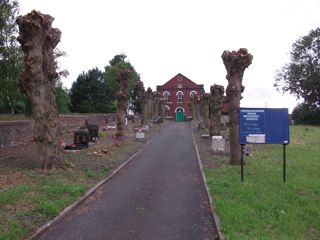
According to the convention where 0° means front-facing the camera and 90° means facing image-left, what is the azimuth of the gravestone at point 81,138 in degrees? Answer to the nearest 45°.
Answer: approximately 0°

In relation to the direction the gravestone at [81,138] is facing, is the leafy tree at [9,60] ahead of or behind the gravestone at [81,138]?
behind

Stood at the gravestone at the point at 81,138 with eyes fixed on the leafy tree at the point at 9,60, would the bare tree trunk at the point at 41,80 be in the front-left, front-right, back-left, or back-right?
back-left

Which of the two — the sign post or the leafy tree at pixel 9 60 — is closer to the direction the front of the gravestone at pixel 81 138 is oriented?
the sign post

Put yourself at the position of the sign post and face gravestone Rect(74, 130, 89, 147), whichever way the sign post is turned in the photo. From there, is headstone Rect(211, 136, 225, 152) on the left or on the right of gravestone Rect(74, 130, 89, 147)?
right

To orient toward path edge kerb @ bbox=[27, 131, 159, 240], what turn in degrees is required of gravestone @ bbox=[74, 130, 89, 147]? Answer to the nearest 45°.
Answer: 0° — it already faces it

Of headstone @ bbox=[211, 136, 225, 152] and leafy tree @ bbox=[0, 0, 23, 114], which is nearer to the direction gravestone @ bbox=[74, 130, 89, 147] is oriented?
the headstone

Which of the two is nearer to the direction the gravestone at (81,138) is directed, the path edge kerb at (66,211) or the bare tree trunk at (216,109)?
the path edge kerb

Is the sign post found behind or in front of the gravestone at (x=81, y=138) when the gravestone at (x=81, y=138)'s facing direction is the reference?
in front
